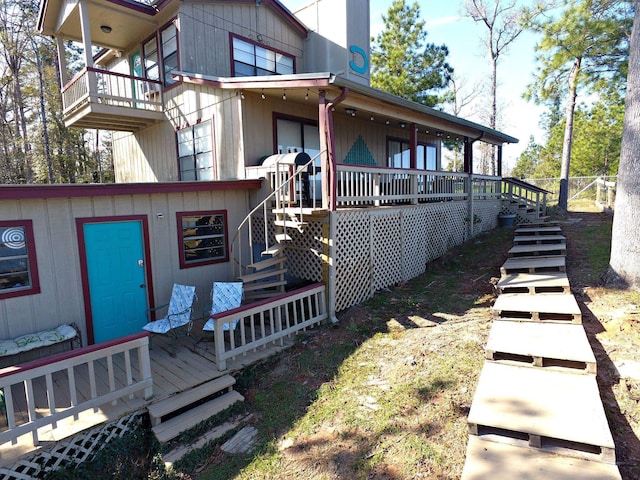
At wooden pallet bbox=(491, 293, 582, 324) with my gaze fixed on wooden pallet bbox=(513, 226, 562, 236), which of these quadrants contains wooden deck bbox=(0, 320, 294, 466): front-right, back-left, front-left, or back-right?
back-left

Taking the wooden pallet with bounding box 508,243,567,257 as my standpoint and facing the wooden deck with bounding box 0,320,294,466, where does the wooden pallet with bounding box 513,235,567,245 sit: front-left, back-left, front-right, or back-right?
back-right

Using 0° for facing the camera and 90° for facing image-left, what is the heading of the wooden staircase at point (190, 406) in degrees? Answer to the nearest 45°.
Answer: approximately 315°

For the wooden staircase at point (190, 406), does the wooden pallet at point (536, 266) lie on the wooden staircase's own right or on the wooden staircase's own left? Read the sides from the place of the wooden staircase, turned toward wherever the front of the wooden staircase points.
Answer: on the wooden staircase's own left
